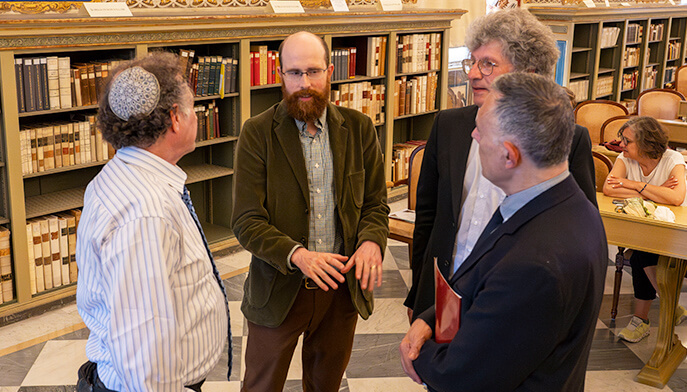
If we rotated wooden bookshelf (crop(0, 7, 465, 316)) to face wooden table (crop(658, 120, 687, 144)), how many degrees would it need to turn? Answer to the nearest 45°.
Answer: approximately 45° to its left

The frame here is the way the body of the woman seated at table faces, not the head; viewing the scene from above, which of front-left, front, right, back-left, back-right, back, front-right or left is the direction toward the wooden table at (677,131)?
back-right

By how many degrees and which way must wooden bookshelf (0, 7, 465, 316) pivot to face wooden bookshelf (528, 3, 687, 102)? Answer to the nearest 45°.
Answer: approximately 90° to its left

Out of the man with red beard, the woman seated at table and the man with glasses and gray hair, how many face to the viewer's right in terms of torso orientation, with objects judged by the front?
0

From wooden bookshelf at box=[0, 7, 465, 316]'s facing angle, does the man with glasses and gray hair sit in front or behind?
in front

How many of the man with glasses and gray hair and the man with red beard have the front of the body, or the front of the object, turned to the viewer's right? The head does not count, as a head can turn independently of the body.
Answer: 0

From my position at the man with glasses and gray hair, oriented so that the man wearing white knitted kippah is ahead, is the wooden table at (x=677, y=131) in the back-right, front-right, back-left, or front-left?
back-right

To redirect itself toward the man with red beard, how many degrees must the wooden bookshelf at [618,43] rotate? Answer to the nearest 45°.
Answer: approximately 45° to its right

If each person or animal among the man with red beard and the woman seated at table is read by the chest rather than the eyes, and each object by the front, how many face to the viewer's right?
0

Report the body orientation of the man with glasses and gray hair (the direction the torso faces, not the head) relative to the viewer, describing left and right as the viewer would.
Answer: facing the viewer and to the left of the viewer

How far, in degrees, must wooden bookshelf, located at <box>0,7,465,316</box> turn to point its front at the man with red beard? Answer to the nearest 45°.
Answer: approximately 45° to its right

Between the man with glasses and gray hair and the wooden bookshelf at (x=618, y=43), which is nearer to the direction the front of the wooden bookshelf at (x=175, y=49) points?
the man with glasses and gray hair

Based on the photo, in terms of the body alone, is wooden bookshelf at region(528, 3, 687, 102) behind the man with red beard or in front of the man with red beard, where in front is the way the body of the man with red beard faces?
behind

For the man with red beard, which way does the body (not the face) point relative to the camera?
toward the camera
